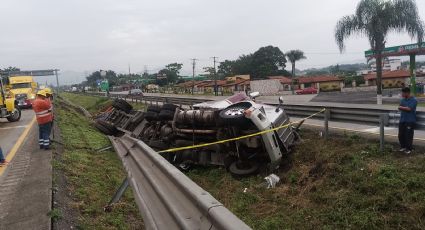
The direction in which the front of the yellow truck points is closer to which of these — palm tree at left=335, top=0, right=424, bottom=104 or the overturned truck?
the overturned truck

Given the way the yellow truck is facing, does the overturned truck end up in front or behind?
in front

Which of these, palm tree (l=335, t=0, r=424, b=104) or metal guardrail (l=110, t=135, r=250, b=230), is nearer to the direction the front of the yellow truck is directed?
the metal guardrail

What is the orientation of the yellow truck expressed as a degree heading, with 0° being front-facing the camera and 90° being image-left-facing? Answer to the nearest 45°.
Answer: approximately 0°

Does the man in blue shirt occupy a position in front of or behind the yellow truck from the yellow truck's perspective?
in front

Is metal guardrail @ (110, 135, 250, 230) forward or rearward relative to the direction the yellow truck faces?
forward

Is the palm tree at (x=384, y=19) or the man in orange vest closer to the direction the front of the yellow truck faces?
the man in orange vest
